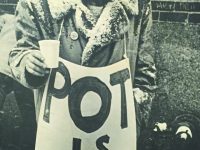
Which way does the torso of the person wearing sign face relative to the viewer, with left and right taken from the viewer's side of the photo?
facing the viewer
